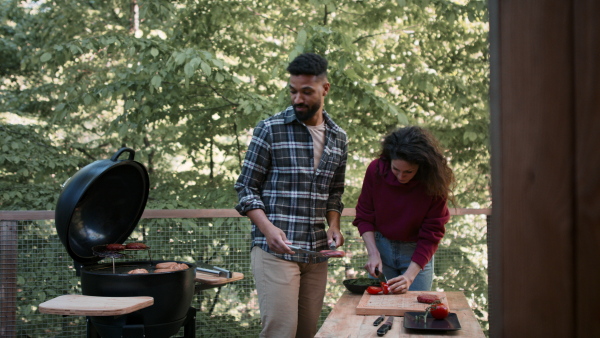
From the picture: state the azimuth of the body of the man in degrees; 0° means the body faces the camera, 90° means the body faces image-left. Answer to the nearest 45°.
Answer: approximately 315°

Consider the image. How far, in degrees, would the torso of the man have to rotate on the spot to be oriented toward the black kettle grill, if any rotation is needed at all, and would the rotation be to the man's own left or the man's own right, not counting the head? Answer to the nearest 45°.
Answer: approximately 135° to the man's own right

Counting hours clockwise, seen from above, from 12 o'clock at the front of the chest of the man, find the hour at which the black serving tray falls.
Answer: The black serving tray is roughly at 12 o'clock from the man.

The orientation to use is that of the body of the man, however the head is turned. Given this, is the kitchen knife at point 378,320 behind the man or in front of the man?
in front

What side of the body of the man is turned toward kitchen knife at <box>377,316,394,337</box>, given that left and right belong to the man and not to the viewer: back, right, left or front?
front

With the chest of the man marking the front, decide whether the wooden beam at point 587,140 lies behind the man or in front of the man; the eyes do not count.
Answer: in front

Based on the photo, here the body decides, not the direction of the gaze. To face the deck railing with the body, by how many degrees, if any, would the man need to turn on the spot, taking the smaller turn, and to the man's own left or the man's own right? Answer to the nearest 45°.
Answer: approximately 180°
